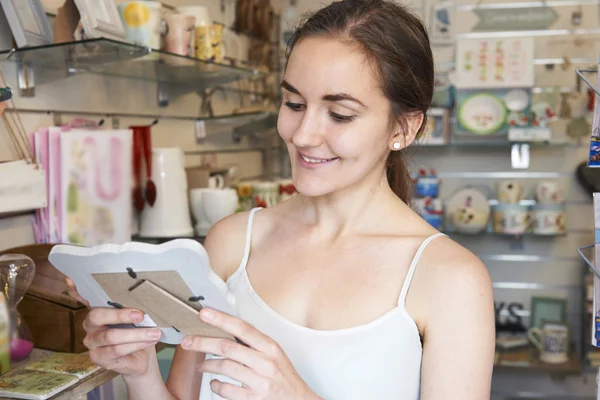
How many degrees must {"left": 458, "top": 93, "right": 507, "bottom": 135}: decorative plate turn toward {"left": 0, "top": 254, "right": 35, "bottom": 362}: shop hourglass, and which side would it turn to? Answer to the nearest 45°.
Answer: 0° — it already faces it

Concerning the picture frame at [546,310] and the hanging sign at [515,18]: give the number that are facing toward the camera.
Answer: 2

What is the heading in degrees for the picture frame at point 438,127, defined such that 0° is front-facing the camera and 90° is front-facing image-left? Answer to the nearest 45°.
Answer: approximately 0°

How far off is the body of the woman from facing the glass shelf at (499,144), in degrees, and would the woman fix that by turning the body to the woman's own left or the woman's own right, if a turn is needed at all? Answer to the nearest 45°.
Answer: approximately 180°

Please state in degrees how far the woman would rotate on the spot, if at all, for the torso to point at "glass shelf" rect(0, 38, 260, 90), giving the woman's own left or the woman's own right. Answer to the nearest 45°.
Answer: approximately 90° to the woman's own right
